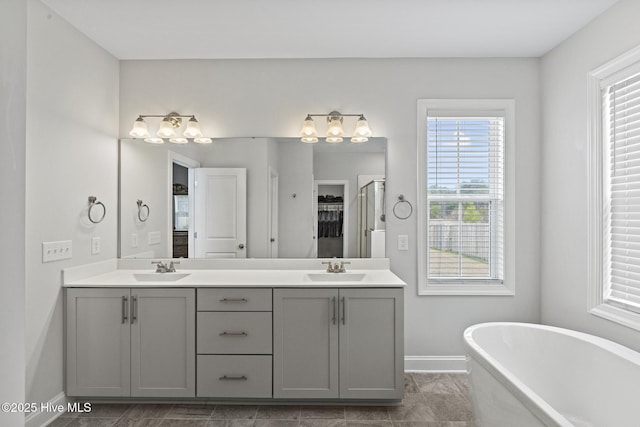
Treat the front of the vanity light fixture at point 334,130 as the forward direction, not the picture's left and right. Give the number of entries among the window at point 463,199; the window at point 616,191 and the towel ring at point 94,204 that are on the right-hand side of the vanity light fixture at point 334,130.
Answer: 1

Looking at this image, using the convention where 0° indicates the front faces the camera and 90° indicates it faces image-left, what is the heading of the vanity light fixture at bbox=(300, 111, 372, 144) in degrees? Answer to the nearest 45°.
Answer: approximately 0°

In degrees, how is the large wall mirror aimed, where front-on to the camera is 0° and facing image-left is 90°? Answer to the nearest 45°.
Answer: approximately 0°

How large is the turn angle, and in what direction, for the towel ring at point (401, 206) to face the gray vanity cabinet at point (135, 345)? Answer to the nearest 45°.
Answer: approximately 45° to its right

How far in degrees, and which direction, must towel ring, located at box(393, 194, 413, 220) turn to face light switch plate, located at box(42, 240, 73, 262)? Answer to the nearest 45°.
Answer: approximately 45° to its right

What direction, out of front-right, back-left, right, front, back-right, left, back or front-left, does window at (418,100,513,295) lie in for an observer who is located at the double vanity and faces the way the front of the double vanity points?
left

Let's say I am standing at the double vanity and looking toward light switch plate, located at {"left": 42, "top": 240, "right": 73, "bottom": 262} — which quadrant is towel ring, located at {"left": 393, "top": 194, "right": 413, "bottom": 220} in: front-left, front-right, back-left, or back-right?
back-right

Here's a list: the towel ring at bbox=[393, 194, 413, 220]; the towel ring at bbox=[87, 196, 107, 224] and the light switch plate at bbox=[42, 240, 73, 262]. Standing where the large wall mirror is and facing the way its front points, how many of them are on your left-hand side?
1

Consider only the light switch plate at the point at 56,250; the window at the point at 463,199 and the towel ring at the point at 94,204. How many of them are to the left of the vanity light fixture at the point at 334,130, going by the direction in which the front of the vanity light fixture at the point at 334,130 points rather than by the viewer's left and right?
1

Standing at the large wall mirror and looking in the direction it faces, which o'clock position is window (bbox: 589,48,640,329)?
The window is roughly at 10 o'clock from the large wall mirror.
